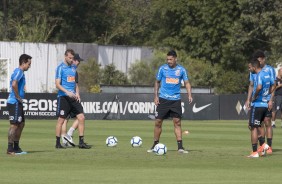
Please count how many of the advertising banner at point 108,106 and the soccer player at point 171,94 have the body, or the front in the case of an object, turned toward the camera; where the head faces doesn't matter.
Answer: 2

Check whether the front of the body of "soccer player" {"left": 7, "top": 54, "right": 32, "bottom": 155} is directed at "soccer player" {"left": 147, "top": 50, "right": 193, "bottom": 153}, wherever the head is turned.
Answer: yes

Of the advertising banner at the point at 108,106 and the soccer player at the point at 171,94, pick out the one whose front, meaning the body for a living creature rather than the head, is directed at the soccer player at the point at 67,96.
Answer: the advertising banner

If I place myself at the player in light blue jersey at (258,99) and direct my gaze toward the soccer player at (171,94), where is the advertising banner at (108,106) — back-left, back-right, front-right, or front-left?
front-right

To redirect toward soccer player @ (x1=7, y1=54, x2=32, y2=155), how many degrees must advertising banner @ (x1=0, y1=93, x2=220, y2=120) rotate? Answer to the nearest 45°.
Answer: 0° — it already faces them

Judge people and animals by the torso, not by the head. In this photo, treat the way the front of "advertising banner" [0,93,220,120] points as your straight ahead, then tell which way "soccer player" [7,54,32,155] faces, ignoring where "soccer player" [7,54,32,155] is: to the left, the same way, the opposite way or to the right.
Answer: to the left

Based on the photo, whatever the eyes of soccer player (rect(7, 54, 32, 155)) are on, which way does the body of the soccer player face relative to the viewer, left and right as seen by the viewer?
facing to the right of the viewer

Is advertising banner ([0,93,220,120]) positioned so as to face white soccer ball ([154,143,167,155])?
yes

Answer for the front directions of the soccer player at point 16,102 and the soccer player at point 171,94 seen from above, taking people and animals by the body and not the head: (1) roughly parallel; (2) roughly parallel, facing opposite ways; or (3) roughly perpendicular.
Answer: roughly perpendicular

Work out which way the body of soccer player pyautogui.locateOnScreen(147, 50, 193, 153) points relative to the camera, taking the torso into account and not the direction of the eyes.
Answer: toward the camera

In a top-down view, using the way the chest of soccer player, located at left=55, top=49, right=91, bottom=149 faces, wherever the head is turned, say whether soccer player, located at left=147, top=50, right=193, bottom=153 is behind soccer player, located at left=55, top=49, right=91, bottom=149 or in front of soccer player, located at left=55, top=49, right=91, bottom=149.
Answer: in front

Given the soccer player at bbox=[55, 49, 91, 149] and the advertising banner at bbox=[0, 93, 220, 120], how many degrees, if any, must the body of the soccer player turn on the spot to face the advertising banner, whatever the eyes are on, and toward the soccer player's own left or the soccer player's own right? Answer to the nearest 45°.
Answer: approximately 135° to the soccer player's own left

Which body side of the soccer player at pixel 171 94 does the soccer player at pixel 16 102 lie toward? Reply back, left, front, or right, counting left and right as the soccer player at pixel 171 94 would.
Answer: right

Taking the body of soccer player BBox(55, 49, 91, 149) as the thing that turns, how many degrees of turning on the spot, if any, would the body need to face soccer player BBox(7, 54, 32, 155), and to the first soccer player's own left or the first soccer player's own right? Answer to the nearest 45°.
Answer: approximately 90° to the first soccer player's own right
